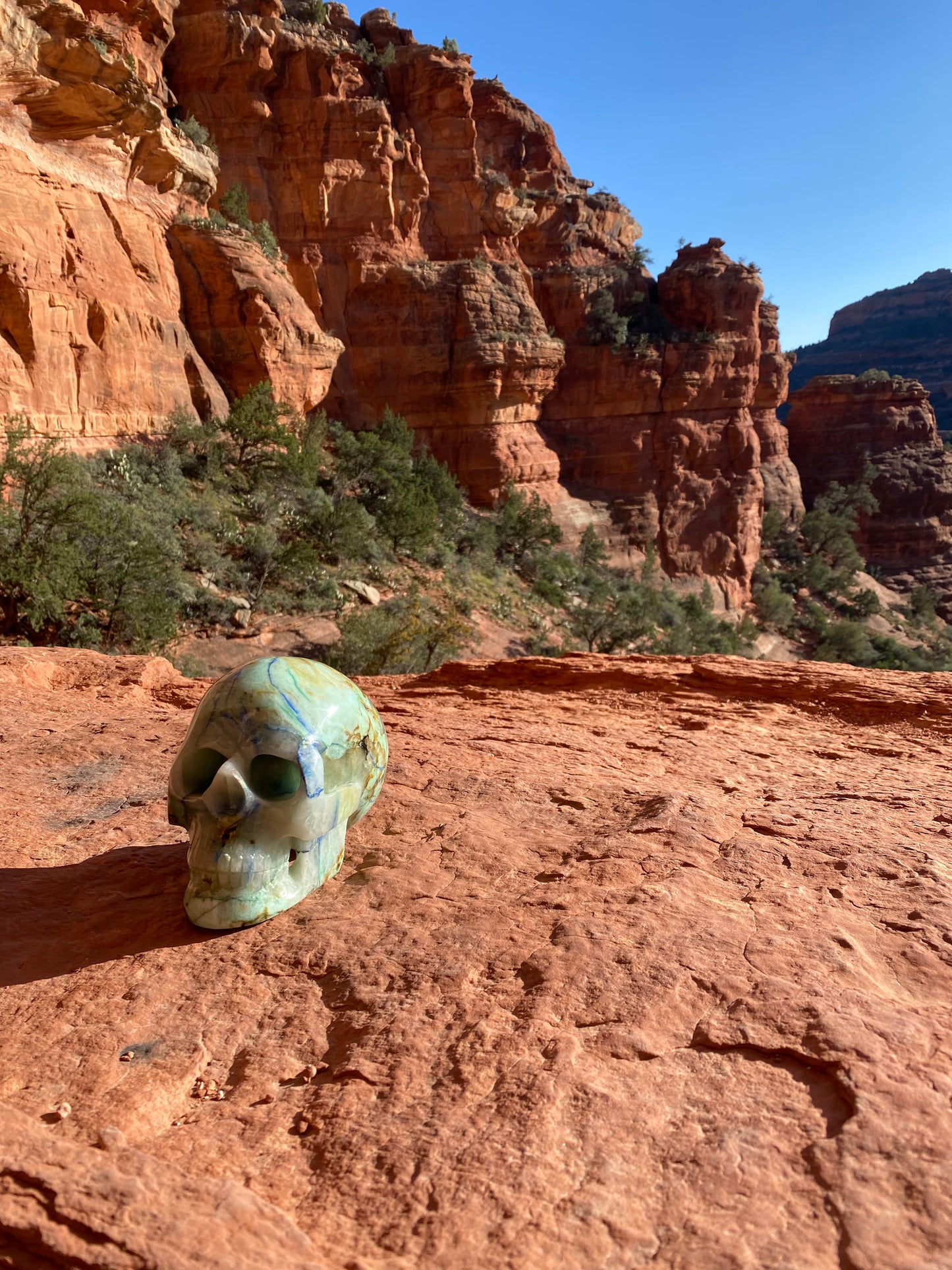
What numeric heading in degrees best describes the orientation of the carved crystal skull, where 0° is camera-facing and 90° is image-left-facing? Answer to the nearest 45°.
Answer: approximately 45°

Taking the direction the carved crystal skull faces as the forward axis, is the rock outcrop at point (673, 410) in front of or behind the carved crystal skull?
behind

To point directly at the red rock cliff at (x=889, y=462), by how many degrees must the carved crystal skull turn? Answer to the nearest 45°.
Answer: approximately 180°

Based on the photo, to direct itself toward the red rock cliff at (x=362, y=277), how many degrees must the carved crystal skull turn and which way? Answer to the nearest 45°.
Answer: approximately 135° to its right

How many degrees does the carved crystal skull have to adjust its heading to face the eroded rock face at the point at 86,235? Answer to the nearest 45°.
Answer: approximately 135° to its right

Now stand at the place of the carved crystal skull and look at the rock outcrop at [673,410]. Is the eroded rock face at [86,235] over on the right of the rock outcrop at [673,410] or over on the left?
left
